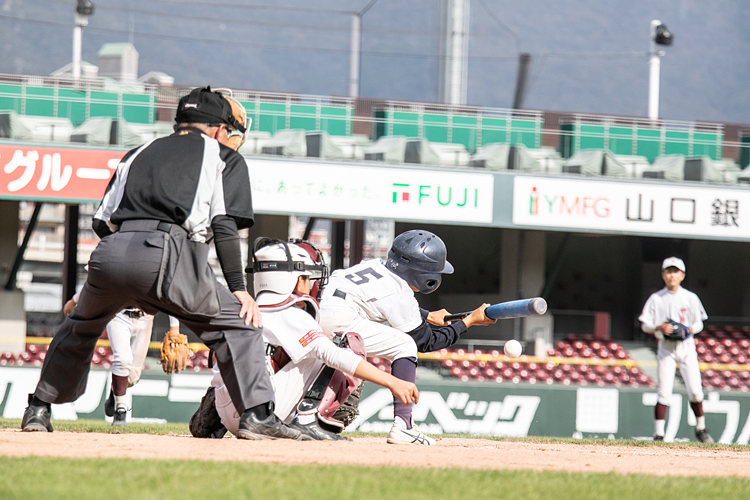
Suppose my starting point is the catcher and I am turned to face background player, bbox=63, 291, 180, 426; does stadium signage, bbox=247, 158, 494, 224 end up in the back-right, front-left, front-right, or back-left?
front-right

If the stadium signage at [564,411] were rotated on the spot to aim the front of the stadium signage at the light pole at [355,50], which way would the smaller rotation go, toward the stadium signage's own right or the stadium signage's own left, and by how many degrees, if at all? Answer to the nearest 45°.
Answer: approximately 180°

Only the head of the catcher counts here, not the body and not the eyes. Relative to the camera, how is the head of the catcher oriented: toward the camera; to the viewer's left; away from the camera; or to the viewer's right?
to the viewer's right

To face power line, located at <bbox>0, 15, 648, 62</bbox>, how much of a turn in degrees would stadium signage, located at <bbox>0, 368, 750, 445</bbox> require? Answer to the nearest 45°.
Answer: approximately 180°

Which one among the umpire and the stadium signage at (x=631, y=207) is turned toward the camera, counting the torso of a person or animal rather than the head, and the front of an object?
the stadium signage

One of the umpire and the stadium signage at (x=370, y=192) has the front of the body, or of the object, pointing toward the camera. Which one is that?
the stadium signage

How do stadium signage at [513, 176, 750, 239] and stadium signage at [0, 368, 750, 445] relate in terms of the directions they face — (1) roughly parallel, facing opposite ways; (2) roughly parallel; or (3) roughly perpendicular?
roughly parallel

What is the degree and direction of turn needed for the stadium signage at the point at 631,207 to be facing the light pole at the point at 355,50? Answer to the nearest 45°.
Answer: approximately 135° to its right

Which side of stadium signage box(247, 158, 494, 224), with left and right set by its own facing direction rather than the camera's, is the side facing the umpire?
front

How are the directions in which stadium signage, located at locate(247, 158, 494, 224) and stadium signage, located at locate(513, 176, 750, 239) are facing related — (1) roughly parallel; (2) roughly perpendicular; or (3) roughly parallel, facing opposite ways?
roughly parallel

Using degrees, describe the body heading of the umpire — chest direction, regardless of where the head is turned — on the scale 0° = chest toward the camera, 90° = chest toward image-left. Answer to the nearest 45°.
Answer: approximately 225°

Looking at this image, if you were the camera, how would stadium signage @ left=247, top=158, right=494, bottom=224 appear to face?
facing the viewer

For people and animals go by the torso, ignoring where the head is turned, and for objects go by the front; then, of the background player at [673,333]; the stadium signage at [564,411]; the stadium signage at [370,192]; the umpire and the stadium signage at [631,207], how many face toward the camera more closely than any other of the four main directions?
4

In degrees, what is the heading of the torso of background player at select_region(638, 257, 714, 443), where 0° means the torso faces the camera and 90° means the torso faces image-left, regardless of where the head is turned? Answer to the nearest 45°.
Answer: approximately 0°

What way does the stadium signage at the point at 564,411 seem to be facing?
toward the camera

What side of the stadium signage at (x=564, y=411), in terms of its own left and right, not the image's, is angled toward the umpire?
front

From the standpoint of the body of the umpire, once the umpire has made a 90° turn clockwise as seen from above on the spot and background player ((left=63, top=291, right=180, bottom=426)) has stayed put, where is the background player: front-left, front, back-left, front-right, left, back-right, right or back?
back-left
